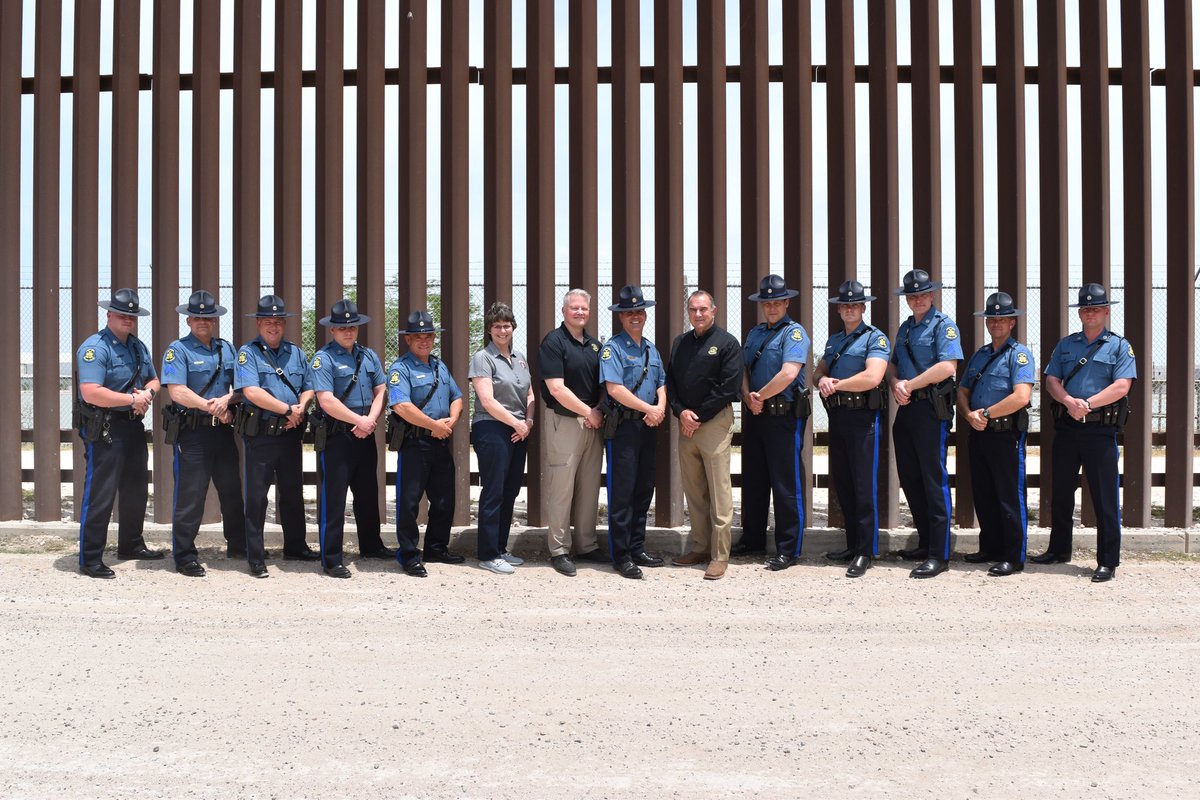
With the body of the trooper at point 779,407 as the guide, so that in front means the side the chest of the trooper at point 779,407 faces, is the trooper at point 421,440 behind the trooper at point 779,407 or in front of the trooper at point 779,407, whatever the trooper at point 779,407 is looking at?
in front

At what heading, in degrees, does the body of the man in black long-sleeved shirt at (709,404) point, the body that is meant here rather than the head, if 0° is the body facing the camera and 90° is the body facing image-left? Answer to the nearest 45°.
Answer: approximately 45°

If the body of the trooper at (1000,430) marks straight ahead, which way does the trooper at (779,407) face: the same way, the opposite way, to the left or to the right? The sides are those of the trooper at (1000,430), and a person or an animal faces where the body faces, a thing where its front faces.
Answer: the same way

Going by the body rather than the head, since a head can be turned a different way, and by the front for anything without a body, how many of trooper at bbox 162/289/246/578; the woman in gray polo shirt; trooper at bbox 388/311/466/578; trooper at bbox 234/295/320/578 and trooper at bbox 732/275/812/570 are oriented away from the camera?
0

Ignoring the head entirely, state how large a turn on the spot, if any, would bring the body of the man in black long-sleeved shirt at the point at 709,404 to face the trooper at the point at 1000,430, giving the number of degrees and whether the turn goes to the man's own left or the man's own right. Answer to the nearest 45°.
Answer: approximately 135° to the man's own left

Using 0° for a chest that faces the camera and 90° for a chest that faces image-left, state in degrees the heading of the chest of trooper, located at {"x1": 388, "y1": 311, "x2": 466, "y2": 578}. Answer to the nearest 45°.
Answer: approximately 315°

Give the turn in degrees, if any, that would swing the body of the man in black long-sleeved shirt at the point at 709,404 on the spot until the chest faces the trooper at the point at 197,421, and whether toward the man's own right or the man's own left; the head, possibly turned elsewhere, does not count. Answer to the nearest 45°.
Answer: approximately 45° to the man's own right

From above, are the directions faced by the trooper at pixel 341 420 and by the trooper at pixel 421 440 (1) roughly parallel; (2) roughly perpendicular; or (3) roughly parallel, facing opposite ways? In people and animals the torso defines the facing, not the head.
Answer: roughly parallel

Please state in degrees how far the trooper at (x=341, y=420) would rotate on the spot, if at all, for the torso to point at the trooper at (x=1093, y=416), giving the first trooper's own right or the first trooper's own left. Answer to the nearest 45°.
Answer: approximately 45° to the first trooper's own left

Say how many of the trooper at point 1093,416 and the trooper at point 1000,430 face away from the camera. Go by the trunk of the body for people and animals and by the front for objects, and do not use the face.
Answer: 0

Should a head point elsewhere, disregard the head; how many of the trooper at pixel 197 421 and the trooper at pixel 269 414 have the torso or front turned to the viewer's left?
0

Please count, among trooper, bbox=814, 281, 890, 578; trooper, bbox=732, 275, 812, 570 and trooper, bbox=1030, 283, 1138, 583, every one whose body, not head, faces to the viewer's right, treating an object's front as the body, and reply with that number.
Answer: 0

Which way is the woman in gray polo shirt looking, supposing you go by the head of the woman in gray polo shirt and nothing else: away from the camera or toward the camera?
toward the camera

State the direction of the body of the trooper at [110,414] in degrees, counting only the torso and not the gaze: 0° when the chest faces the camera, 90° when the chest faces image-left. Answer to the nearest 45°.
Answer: approximately 315°

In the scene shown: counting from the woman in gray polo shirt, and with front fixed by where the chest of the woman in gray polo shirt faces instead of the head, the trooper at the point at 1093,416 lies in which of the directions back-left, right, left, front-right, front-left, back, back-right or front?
front-left
